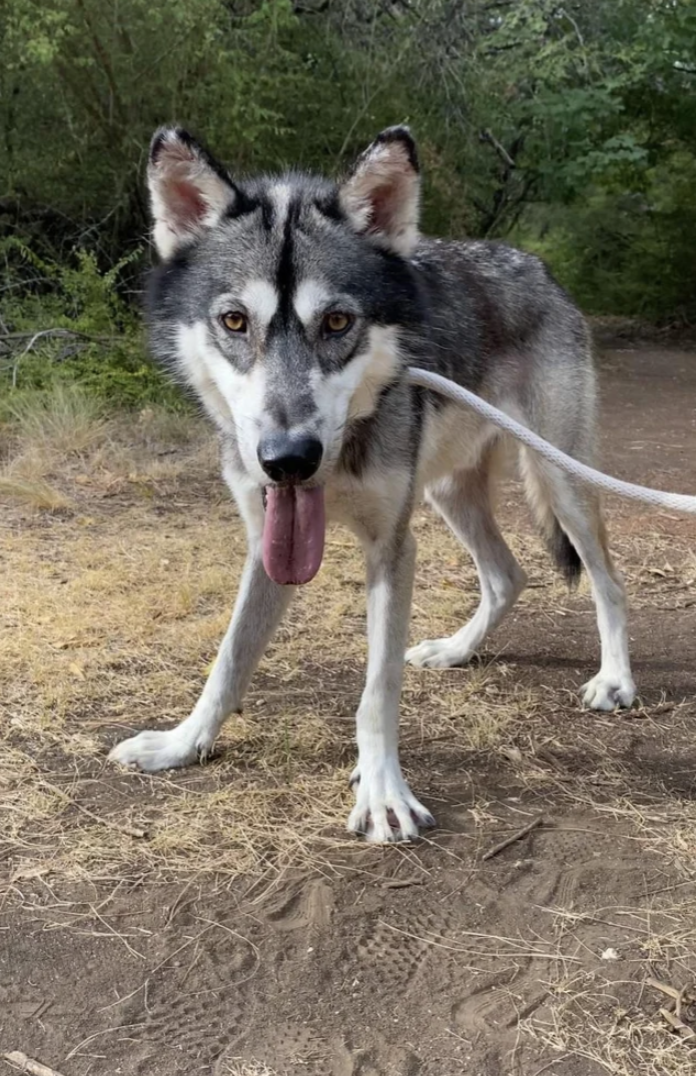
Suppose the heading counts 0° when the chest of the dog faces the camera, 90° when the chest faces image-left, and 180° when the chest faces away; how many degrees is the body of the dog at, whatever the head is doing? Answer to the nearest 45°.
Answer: approximately 45°

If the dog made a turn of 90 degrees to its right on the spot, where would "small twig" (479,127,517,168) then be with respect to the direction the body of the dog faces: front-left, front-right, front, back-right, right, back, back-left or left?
front-right

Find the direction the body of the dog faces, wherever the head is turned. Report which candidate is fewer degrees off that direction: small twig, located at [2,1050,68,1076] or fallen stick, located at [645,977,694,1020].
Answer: the small twig

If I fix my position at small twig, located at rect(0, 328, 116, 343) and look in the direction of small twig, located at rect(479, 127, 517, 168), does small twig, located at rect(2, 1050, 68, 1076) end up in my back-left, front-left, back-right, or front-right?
back-right

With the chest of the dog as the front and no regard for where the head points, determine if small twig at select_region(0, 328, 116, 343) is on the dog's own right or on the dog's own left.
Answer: on the dog's own right

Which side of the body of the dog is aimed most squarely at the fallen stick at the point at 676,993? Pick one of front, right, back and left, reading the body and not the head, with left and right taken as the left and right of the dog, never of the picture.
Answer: left
